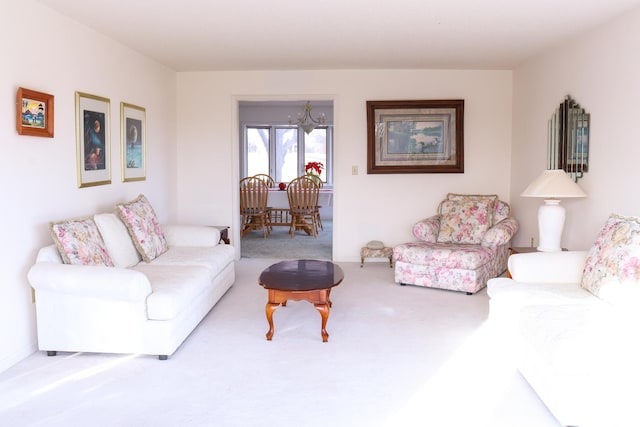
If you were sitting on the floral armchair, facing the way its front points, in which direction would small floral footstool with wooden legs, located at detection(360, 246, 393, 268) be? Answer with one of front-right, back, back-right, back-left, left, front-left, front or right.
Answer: right

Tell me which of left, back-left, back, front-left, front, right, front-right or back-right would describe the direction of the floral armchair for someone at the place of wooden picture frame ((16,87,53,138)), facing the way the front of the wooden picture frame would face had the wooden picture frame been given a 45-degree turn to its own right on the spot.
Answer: left

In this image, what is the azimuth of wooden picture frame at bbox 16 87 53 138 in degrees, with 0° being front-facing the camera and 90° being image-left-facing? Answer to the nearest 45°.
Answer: approximately 315°

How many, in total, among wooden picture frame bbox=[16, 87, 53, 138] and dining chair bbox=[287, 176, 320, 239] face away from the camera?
1

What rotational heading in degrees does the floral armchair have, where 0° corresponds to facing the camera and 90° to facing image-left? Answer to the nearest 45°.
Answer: approximately 45°

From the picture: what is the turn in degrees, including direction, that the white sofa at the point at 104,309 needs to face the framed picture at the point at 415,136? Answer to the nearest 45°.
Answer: approximately 90° to its left

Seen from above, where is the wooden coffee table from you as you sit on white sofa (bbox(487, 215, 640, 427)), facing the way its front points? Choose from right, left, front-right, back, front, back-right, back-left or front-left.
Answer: front-right

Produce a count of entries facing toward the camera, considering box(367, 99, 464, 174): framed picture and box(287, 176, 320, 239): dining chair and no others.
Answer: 1

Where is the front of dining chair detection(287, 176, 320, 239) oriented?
away from the camera

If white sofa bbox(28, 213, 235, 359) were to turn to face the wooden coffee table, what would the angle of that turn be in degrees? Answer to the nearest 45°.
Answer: approximately 45° to its left

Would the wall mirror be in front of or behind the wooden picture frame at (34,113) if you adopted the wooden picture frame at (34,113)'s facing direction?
in front

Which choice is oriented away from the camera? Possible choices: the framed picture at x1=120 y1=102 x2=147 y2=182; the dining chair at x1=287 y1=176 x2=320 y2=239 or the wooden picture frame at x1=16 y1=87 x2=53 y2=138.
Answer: the dining chair

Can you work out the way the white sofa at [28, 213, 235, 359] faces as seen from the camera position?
facing the viewer and to the right of the viewer

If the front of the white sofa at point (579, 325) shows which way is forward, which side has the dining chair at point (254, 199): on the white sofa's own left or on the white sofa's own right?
on the white sofa's own right
